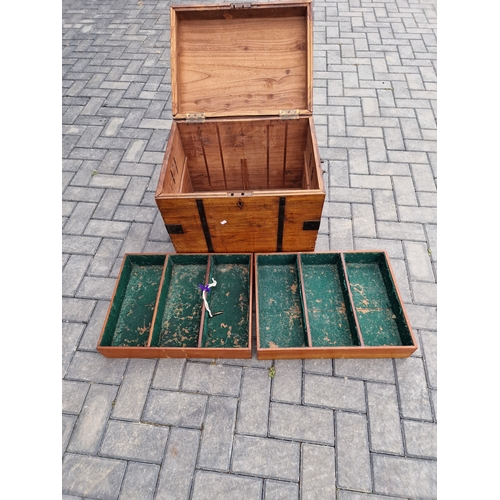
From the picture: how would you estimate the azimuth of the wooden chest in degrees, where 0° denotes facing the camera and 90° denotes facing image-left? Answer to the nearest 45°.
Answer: approximately 0°

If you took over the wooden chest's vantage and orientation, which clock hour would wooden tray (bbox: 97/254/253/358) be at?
The wooden tray is roughly at 1 o'clock from the wooden chest.
